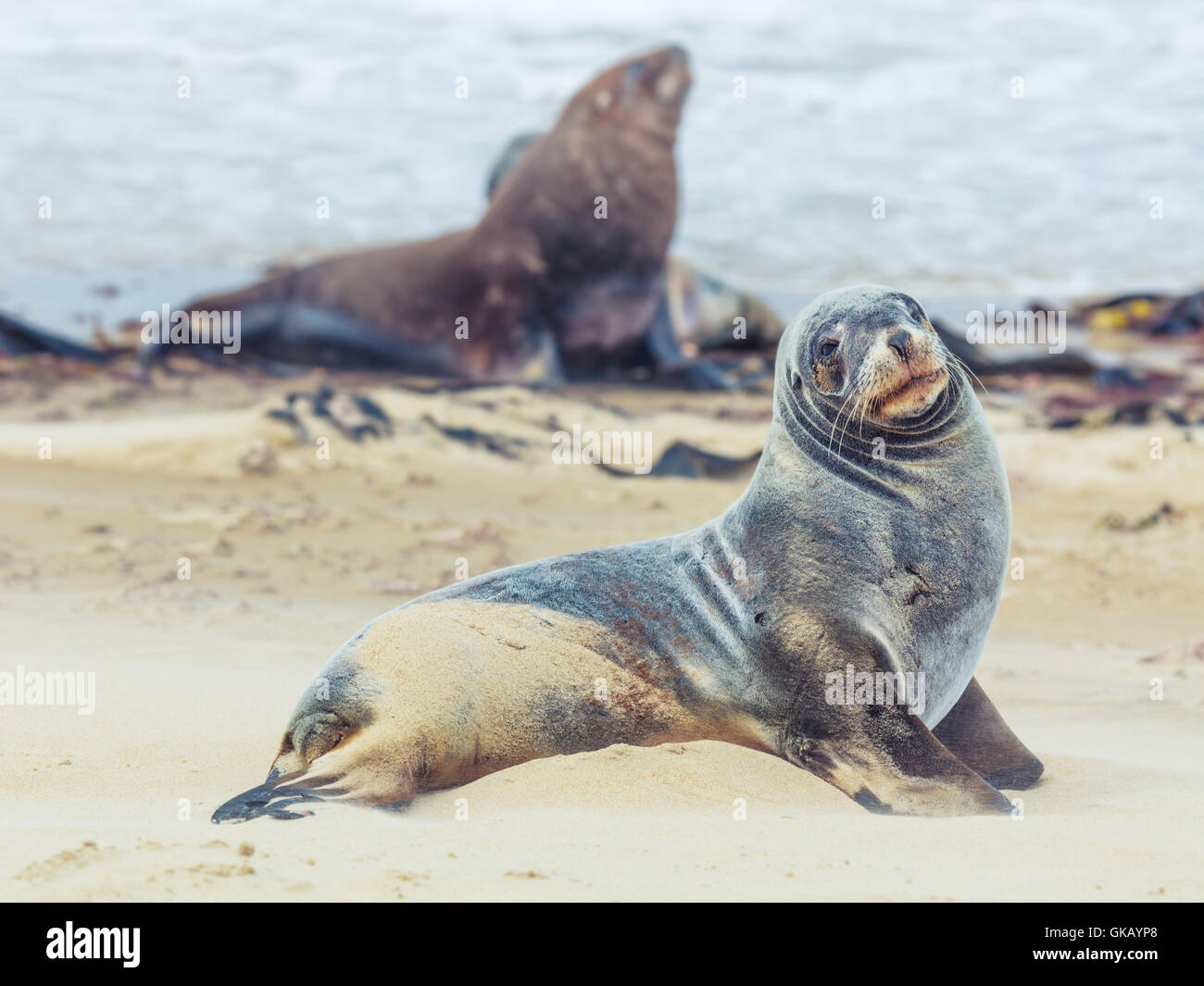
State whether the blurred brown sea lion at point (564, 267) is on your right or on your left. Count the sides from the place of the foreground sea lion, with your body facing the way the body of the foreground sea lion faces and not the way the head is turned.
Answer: on your left

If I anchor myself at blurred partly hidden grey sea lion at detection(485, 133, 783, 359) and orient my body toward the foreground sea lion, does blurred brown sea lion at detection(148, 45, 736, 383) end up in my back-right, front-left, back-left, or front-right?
front-right

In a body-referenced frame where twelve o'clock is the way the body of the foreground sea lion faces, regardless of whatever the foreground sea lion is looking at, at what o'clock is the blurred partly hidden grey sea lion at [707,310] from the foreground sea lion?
The blurred partly hidden grey sea lion is roughly at 9 o'clock from the foreground sea lion.

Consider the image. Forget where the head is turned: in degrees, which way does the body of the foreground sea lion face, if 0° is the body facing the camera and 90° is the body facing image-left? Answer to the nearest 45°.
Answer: approximately 270°
